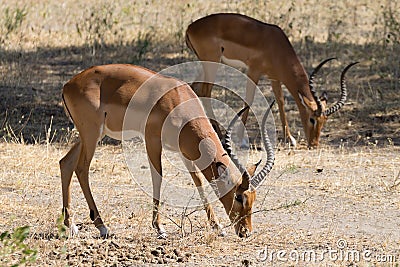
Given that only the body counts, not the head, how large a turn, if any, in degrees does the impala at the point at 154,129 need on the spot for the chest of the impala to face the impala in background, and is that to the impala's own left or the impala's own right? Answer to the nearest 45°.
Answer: approximately 90° to the impala's own left

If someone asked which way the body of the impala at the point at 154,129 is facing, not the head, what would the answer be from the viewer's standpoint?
to the viewer's right
